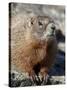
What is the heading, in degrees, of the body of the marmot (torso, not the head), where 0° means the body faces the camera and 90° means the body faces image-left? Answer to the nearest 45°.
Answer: approximately 315°
